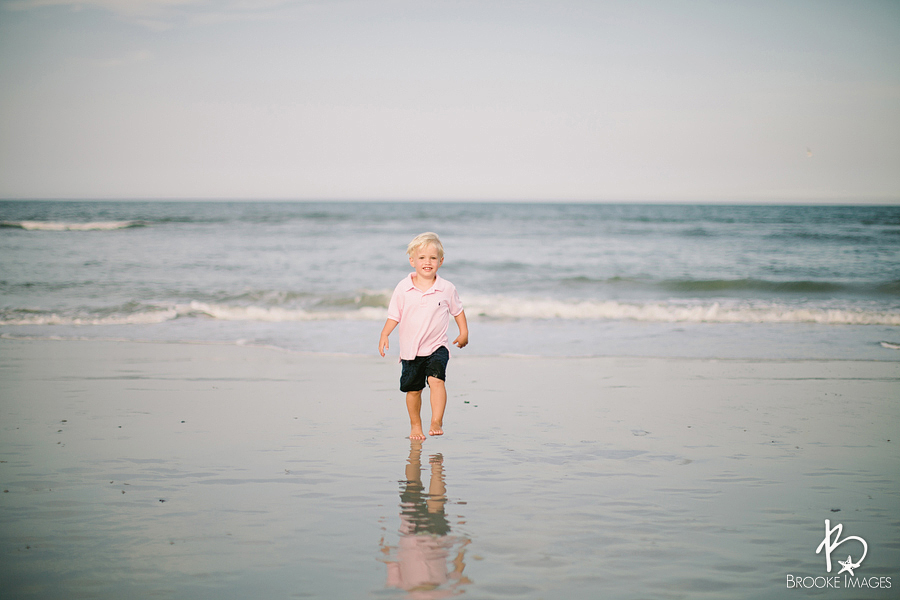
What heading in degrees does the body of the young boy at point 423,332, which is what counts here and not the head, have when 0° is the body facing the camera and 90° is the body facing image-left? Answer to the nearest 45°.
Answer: approximately 0°
